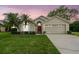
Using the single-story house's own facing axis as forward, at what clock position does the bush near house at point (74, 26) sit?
The bush near house is roughly at 9 o'clock from the single-story house.

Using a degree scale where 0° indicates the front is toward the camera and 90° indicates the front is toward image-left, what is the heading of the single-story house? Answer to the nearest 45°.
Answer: approximately 0°
